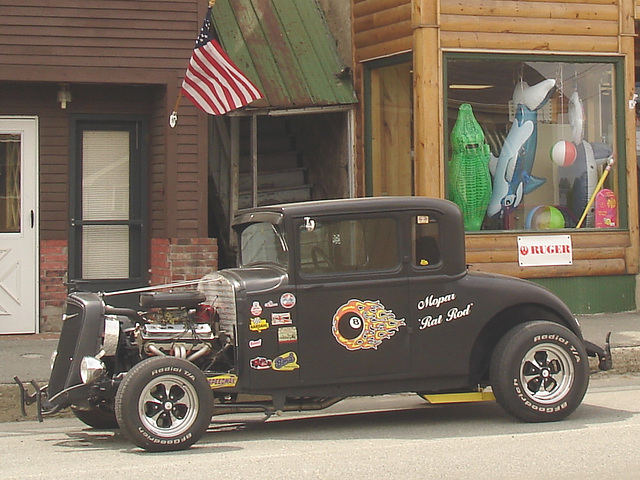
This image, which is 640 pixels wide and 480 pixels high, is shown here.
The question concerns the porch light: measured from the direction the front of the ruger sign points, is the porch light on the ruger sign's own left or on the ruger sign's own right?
on the ruger sign's own right

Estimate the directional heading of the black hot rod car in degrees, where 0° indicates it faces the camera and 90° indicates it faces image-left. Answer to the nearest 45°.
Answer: approximately 90°

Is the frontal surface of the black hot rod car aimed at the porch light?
no

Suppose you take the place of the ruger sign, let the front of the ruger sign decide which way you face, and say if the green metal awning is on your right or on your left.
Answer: on your right

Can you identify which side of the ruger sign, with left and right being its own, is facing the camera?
front

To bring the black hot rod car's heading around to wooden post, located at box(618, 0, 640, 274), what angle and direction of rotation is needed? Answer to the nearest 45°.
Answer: approximately 135° to its right

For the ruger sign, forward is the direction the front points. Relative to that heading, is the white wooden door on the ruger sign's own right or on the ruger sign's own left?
on the ruger sign's own right

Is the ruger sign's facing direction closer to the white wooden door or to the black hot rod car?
the black hot rod car

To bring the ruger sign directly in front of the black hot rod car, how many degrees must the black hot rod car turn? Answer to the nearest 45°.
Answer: approximately 135° to its right

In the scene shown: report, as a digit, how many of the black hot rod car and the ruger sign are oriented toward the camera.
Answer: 1

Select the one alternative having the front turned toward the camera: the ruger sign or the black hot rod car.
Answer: the ruger sign

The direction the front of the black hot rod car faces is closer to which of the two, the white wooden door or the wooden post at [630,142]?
the white wooden door

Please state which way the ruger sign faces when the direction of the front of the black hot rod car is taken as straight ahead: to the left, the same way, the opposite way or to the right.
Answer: to the left

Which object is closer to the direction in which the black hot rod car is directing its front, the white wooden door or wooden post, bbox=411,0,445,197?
the white wooden door
